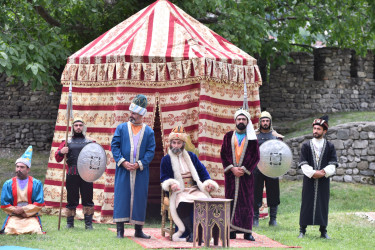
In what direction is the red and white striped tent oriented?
toward the camera

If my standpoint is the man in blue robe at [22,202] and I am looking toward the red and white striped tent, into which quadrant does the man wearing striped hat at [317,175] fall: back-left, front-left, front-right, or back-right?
front-right

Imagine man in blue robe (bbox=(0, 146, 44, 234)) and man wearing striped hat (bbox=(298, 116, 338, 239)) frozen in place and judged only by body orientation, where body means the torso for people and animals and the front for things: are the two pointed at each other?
no

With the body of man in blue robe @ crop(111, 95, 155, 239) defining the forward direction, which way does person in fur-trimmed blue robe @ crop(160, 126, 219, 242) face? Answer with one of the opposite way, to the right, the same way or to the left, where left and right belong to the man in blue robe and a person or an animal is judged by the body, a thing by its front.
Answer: the same way

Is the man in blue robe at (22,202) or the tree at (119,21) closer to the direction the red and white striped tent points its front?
the man in blue robe

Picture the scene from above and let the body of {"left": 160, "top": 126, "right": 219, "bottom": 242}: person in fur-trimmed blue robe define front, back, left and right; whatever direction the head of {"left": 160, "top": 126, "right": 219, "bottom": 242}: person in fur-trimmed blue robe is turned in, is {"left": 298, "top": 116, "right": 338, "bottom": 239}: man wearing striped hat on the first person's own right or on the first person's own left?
on the first person's own left

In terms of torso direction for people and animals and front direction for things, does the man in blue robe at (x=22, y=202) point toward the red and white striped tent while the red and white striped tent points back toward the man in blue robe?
no

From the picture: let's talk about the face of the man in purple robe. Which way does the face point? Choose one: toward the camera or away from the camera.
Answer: toward the camera

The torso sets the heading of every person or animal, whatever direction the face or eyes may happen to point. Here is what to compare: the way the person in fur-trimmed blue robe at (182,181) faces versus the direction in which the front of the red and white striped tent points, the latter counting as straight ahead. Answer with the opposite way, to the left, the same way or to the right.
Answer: the same way

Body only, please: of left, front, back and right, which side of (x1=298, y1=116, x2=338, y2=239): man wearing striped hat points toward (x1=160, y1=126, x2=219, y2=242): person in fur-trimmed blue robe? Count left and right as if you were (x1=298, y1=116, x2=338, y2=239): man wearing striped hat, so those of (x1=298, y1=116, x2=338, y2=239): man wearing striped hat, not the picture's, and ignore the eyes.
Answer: right

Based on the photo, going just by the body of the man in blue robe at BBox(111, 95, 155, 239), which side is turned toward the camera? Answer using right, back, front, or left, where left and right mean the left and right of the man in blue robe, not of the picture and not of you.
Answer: front

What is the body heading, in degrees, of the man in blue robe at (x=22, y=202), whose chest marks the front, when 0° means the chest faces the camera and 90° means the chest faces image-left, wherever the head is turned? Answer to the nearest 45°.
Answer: approximately 0°

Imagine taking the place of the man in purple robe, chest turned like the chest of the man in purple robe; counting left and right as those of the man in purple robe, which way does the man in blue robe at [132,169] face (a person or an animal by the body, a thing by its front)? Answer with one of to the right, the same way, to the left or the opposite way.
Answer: the same way

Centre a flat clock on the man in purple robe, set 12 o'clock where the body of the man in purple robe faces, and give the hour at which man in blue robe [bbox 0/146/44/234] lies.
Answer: The man in blue robe is roughly at 3 o'clock from the man in purple robe.

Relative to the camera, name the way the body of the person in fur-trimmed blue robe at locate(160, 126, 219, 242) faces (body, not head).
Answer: toward the camera

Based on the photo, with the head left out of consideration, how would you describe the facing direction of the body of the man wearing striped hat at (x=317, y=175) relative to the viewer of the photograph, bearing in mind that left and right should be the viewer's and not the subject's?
facing the viewer

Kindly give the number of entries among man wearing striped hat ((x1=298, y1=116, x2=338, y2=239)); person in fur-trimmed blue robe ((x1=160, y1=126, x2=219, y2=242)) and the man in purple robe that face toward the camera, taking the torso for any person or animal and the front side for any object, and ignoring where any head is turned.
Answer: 3

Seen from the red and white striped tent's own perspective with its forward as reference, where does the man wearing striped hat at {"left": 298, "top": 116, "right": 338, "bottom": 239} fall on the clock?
The man wearing striped hat is roughly at 10 o'clock from the red and white striped tent.

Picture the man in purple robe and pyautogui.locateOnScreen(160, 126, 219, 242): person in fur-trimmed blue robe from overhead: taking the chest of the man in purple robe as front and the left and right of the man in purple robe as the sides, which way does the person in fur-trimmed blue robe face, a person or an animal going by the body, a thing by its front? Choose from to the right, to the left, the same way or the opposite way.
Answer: the same way

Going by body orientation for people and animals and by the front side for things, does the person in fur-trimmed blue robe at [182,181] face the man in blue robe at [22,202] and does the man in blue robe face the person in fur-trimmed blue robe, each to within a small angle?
no

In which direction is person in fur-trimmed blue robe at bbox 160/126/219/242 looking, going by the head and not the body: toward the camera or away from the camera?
toward the camera
